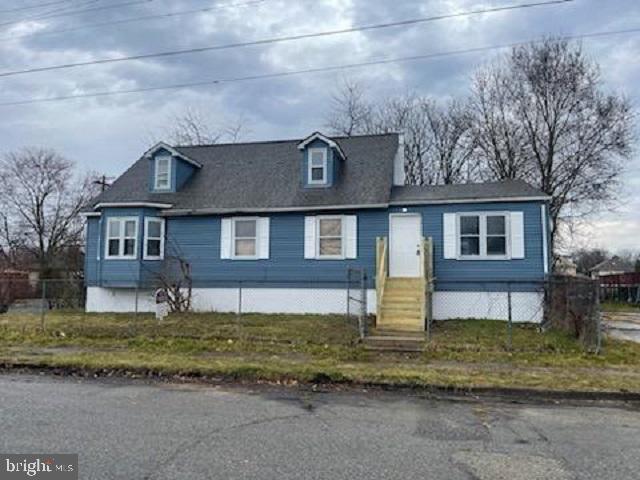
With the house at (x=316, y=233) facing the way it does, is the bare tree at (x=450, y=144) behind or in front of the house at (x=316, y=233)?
behind

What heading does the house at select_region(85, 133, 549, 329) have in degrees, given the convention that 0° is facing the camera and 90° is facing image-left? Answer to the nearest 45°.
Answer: approximately 0°
